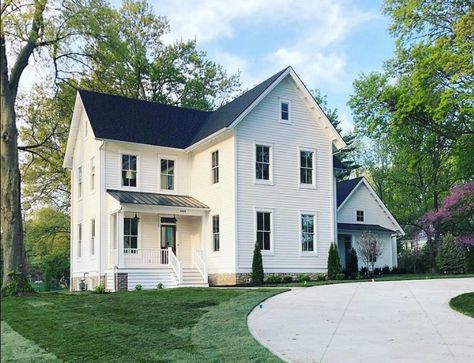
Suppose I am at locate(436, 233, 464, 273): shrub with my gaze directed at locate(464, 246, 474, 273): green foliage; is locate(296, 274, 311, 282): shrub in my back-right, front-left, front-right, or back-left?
back-right

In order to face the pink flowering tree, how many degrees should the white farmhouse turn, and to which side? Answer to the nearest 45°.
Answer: approximately 90° to its left

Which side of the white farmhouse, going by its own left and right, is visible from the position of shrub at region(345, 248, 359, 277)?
left

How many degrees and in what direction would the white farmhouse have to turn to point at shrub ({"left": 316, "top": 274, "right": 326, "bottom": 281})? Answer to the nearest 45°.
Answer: approximately 45° to its left
